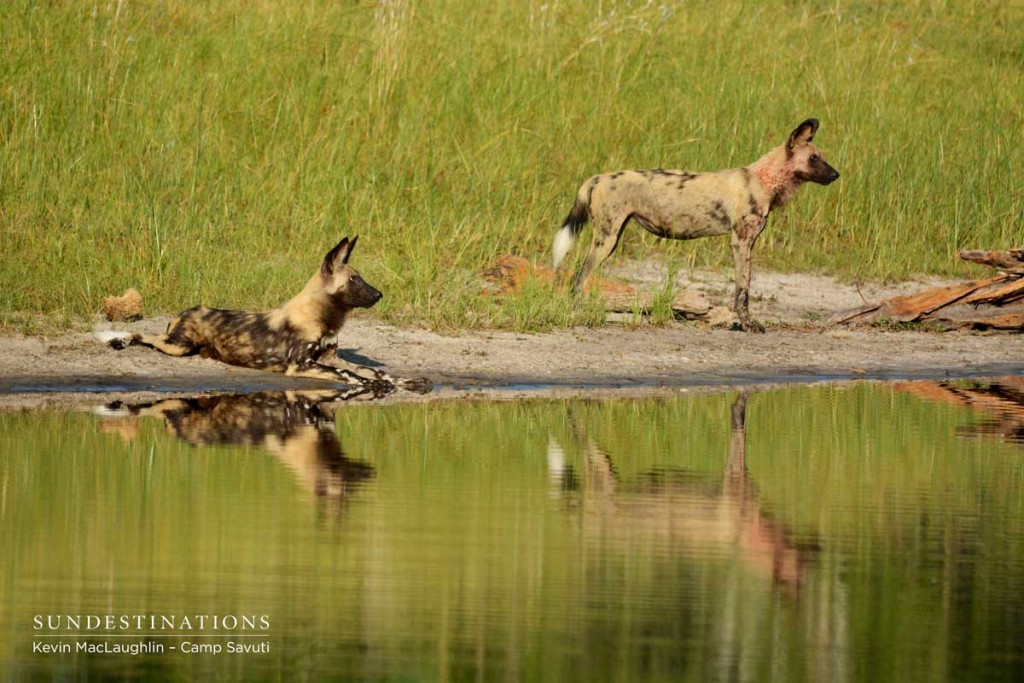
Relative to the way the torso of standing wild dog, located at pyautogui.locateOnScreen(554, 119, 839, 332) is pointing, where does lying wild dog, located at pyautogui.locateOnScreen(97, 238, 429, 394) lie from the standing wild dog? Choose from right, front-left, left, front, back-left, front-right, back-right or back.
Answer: back-right

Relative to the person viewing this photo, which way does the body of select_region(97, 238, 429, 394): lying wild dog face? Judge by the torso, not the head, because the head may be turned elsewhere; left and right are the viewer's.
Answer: facing to the right of the viewer

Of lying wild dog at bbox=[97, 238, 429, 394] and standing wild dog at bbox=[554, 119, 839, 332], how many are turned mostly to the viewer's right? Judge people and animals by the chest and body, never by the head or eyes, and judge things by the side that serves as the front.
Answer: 2

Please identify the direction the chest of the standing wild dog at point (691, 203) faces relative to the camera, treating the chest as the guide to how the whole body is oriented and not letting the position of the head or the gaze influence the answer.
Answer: to the viewer's right

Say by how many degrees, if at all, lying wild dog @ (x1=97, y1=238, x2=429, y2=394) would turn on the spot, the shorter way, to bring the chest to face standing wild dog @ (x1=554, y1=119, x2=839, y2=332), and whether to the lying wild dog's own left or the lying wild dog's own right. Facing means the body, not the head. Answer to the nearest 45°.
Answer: approximately 45° to the lying wild dog's own left
